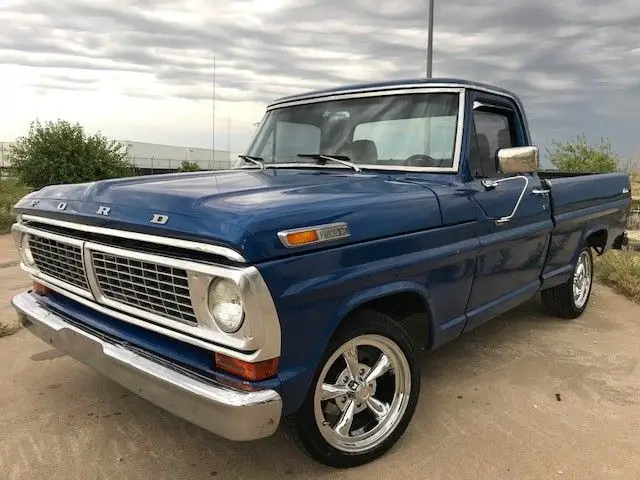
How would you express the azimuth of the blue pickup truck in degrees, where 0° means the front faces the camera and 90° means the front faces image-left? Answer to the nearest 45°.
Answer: approximately 45°

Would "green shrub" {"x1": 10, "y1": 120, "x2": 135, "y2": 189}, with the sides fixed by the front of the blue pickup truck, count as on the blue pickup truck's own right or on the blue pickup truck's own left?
on the blue pickup truck's own right

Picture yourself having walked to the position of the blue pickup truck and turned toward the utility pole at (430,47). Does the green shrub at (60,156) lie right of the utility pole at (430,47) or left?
left

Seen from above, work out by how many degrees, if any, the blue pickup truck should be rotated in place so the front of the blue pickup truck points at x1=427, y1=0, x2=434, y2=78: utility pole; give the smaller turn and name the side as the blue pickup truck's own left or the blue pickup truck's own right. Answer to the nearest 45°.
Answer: approximately 135° to the blue pickup truck's own right
